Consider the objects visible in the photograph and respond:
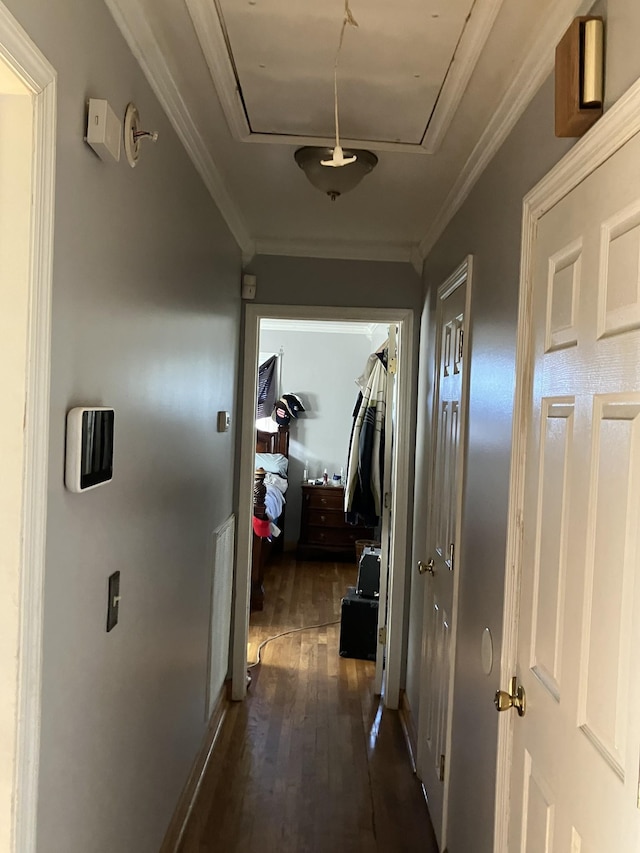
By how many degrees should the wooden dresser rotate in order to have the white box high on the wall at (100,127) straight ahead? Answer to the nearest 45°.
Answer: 0° — it already faces it

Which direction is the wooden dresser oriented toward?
toward the camera

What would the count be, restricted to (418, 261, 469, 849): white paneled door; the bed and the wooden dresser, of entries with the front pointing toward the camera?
2

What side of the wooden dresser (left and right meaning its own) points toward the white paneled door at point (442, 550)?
front

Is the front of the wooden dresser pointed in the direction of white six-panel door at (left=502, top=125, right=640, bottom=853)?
yes

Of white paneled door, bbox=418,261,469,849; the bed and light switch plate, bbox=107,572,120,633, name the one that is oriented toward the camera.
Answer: the bed

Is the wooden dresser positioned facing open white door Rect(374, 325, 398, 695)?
yes

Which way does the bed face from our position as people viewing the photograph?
facing the viewer

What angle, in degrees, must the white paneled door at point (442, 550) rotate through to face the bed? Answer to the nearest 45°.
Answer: approximately 45° to its right

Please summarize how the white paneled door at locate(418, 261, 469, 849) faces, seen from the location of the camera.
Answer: facing to the left of the viewer

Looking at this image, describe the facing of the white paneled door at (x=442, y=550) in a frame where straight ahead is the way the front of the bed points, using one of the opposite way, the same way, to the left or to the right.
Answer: to the right

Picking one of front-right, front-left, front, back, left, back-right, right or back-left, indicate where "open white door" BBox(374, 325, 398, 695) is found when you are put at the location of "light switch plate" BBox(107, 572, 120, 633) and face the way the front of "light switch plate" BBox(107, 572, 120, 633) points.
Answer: front-left

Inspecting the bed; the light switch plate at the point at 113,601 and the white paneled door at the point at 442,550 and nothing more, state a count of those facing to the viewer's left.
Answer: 1

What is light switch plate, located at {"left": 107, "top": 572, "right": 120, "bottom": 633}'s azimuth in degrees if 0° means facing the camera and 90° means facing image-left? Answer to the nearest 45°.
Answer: approximately 270°

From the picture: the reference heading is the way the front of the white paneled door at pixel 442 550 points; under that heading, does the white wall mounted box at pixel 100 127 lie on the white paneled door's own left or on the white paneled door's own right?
on the white paneled door's own left
